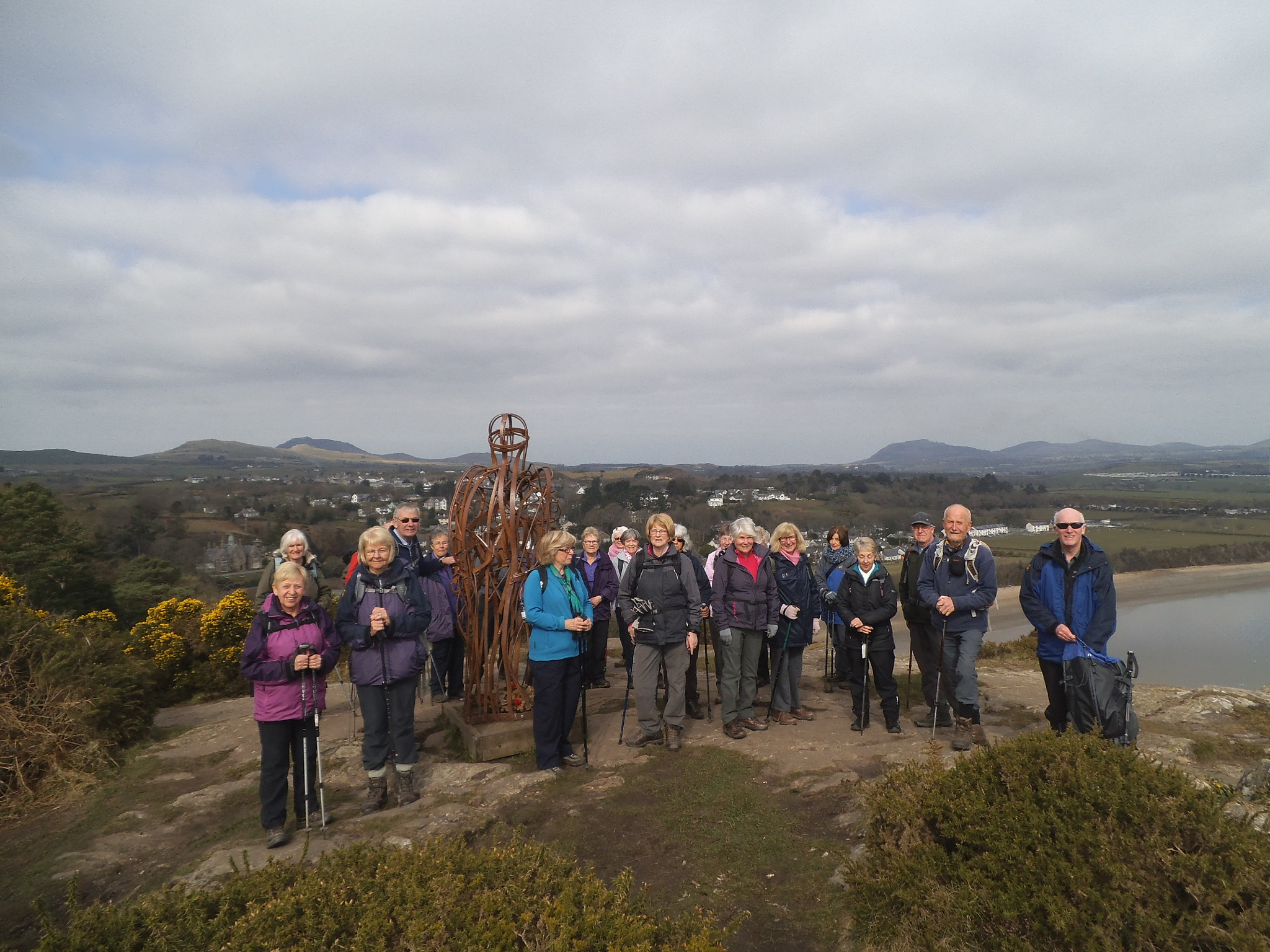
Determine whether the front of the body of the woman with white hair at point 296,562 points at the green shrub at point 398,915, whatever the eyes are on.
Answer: yes

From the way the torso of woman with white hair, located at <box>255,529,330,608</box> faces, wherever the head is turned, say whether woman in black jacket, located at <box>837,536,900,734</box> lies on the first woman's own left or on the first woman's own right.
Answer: on the first woman's own left

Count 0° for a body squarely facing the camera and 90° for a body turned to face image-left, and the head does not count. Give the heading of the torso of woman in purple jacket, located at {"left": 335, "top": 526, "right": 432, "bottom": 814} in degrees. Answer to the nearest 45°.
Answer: approximately 0°

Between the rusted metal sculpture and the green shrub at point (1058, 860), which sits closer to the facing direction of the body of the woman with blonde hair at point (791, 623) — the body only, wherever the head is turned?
the green shrub

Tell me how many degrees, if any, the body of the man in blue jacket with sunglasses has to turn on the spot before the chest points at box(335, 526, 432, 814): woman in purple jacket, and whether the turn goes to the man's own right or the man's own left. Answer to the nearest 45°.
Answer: approximately 45° to the man's own right
